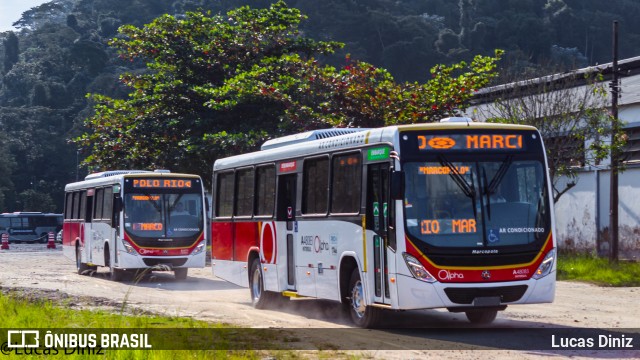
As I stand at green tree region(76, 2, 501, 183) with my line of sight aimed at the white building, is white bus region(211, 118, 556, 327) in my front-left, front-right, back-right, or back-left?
front-right

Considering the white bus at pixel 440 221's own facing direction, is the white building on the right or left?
on its left

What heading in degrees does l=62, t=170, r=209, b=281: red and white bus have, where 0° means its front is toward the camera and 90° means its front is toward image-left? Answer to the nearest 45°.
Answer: approximately 315°

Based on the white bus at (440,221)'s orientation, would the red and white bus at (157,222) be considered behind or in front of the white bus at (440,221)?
behind

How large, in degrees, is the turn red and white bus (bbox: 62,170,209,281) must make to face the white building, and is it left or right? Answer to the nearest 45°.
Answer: approximately 45° to its left

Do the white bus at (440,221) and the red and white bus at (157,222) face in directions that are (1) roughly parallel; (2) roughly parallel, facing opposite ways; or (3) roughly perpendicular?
roughly parallel

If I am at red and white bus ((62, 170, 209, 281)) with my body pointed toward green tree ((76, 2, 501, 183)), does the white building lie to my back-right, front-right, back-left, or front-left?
front-right

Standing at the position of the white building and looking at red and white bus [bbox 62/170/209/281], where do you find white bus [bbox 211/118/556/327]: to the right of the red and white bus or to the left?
left

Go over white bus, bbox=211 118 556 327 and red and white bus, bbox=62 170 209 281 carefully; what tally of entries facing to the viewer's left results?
0

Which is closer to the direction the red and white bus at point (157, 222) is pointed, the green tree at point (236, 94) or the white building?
the white building

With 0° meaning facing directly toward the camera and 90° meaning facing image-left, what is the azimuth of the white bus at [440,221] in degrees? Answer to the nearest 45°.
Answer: approximately 315°
